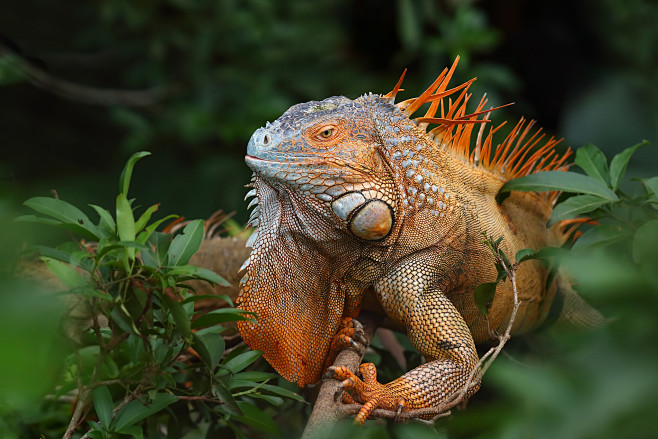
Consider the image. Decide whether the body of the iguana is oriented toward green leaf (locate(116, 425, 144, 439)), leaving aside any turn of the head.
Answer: yes

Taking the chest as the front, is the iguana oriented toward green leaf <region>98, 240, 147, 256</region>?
yes

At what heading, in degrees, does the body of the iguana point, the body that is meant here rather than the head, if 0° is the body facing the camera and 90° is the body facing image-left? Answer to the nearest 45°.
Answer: approximately 45°

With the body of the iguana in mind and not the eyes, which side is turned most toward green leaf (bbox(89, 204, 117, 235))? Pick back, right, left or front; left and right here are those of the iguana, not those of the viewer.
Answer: front

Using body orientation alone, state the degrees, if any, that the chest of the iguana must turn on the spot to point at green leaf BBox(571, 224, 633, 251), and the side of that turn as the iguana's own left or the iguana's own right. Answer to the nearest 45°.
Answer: approximately 135° to the iguana's own left

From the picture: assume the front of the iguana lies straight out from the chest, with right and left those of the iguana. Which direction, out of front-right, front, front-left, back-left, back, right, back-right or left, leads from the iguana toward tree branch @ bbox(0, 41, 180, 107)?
right

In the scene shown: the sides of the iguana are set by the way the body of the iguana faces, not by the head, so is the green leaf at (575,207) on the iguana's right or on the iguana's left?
on the iguana's left

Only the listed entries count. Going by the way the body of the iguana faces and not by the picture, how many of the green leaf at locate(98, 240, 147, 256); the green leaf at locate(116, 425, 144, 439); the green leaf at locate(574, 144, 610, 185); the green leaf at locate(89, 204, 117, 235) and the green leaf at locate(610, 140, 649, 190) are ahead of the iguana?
3

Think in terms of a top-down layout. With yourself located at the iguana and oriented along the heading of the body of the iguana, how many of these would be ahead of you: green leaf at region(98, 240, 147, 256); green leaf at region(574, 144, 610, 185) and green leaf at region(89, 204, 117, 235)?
2
